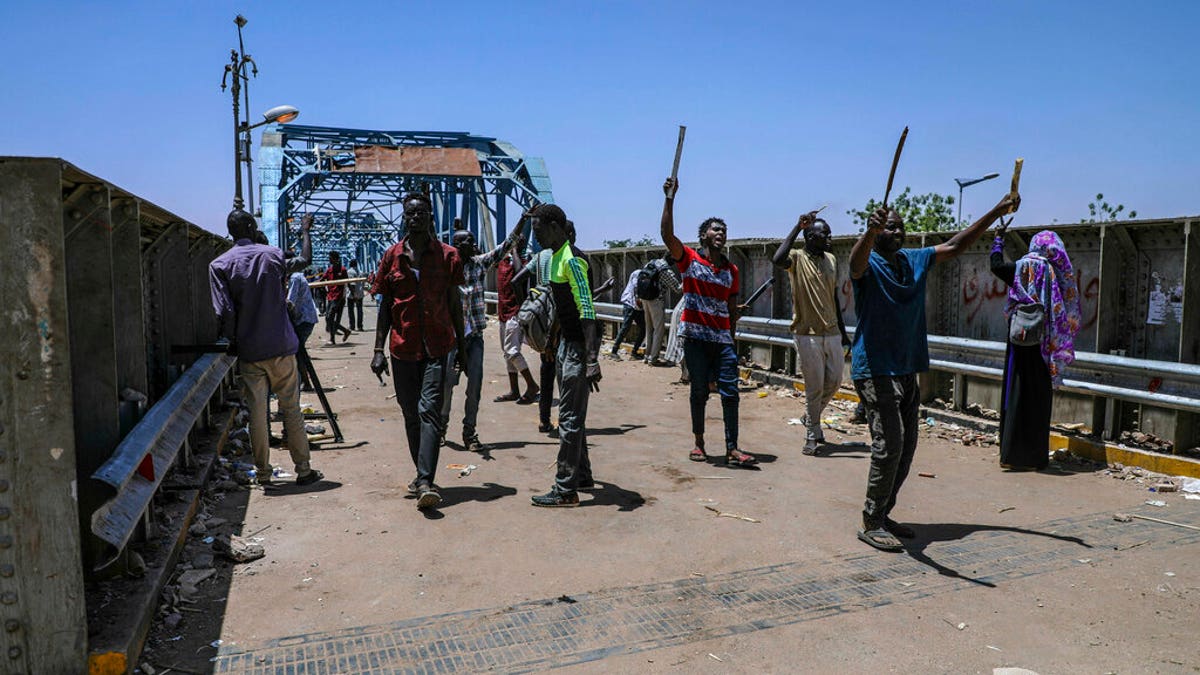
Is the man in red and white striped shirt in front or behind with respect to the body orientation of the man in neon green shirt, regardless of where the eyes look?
behind

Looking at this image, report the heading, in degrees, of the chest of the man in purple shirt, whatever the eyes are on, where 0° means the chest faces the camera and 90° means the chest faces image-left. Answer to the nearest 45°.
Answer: approximately 225°

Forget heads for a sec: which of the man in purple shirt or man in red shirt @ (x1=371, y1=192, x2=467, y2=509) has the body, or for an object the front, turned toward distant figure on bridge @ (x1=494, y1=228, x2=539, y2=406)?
the man in purple shirt

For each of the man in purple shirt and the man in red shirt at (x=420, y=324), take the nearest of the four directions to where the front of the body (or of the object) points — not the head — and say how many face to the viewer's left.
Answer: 0

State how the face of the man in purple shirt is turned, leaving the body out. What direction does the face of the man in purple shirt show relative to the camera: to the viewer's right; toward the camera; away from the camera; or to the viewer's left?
away from the camera

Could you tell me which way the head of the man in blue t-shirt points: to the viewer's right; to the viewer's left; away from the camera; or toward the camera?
toward the camera

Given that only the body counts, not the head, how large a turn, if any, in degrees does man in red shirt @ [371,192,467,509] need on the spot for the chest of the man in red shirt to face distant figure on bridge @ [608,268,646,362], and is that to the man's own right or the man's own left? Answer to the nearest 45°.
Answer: approximately 135° to the man's own left

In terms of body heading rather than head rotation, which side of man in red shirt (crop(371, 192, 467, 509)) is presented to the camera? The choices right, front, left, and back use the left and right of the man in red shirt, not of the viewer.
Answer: front
